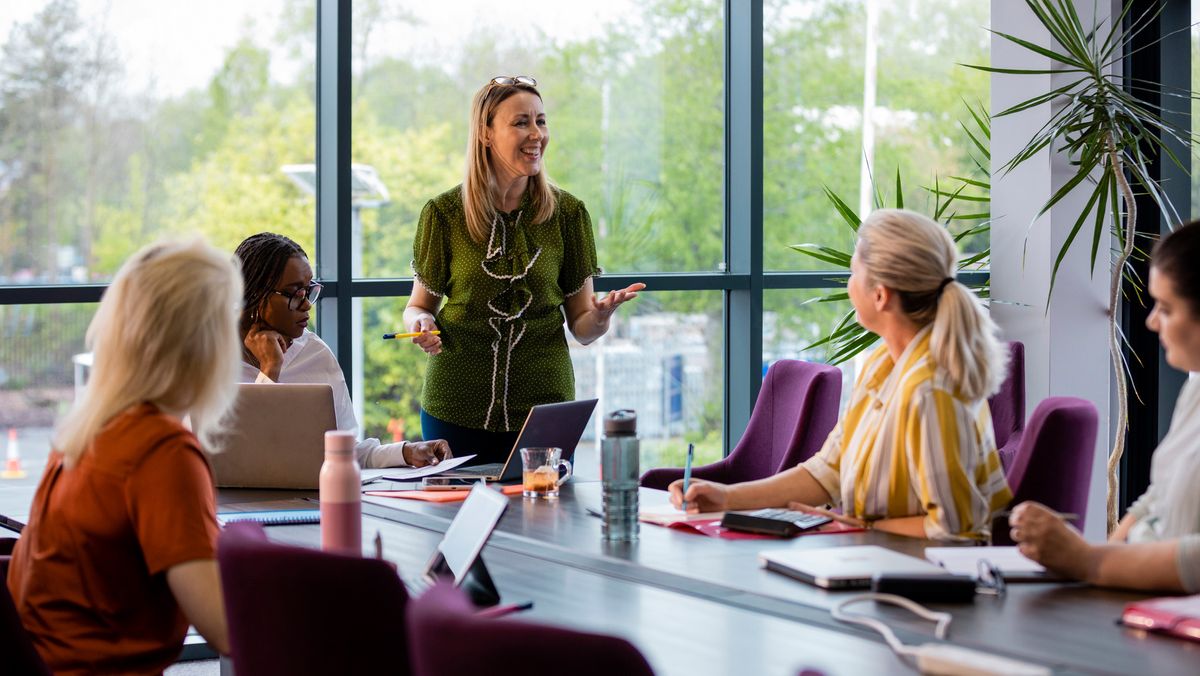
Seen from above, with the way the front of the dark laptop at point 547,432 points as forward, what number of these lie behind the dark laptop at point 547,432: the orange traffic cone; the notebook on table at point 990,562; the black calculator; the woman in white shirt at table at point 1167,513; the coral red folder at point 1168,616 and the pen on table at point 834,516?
5

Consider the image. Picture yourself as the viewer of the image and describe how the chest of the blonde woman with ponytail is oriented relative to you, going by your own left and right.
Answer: facing to the left of the viewer

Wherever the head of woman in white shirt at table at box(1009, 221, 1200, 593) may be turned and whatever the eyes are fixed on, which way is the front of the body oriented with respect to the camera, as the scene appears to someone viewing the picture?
to the viewer's left

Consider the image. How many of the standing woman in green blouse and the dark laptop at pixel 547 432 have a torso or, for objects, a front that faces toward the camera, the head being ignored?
1

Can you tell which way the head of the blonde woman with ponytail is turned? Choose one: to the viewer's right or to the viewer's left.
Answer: to the viewer's left

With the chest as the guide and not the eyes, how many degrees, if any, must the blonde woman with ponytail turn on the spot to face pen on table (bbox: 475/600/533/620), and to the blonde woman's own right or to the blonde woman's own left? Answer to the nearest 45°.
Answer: approximately 45° to the blonde woman's own left

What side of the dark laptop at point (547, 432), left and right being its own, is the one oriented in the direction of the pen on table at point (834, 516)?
back

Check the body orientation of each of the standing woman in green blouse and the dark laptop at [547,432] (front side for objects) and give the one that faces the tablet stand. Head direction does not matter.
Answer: the standing woman in green blouse

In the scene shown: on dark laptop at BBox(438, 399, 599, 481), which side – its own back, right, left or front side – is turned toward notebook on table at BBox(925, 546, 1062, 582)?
back

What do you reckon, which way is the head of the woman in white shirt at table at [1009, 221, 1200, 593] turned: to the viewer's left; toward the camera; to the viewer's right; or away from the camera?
to the viewer's left

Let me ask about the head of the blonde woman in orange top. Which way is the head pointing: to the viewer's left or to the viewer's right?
to the viewer's right

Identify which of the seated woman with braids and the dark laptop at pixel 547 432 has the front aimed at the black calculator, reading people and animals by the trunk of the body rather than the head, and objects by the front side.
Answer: the seated woman with braids

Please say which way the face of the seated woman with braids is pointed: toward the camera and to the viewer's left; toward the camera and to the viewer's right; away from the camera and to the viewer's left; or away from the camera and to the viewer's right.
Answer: toward the camera and to the viewer's right
